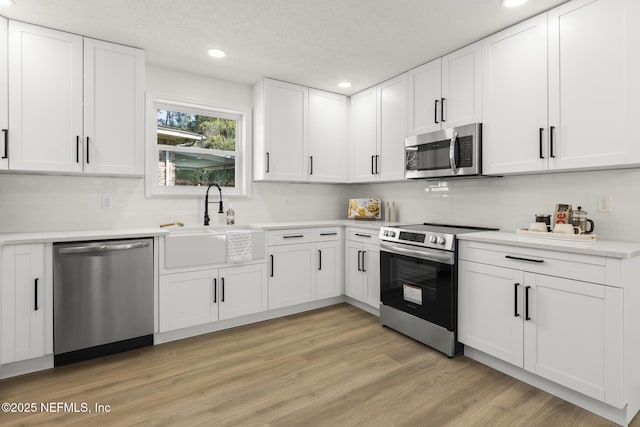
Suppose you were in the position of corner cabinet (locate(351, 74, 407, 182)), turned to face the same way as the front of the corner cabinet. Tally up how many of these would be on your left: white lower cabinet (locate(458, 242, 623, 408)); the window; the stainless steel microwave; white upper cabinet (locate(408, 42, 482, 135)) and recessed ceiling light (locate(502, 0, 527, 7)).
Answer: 4

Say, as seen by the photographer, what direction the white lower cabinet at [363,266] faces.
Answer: facing the viewer and to the left of the viewer

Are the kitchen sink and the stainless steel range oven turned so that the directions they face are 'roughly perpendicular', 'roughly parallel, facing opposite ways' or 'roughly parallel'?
roughly perpendicular

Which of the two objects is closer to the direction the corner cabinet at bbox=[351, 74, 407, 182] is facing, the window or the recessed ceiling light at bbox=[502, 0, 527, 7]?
the window

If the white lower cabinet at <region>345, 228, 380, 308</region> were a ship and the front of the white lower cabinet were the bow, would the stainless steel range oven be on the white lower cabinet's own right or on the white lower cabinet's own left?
on the white lower cabinet's own left

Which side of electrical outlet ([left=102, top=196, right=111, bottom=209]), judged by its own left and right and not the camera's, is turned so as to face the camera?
front

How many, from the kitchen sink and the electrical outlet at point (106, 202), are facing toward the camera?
2

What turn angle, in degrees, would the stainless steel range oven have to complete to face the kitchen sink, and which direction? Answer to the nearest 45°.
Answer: approximately 45° to its right

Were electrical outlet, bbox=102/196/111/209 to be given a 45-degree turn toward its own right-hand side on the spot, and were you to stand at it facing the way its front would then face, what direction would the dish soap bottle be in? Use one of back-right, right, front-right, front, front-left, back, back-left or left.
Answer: back-left

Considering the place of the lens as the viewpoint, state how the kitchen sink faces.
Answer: facing the viewer

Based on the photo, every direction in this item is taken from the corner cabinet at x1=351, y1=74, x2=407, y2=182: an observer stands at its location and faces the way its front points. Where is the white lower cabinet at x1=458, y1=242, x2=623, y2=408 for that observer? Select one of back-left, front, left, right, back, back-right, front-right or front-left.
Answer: left

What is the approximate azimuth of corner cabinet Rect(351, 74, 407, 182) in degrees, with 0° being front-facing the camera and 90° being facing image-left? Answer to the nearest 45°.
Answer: approximately 45°

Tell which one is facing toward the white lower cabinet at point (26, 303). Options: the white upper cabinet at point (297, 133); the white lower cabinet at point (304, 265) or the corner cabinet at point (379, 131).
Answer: the corner cabinet
